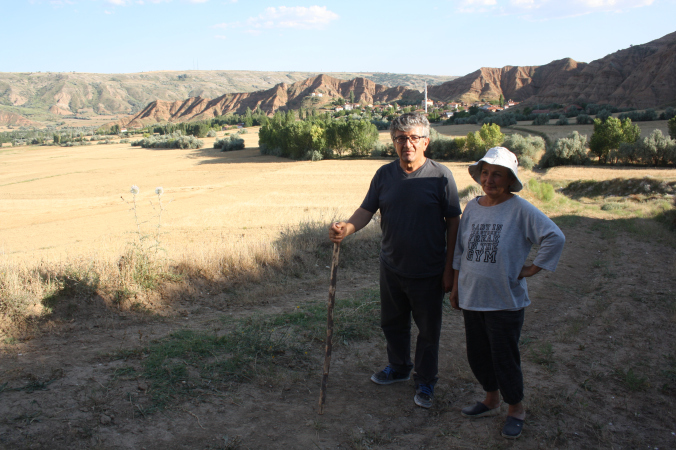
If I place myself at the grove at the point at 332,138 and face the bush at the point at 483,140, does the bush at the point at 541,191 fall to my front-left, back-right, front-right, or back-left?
front-right

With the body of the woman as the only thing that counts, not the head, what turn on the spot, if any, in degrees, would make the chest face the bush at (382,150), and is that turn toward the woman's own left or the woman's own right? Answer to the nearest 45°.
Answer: approximately 135° to the woman's own right

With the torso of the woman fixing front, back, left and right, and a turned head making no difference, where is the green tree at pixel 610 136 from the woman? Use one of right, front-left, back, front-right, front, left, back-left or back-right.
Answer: back-right

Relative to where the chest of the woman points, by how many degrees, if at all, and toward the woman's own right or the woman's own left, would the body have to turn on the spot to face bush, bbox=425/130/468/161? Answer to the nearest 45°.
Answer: approximately 135° to the woman's own right

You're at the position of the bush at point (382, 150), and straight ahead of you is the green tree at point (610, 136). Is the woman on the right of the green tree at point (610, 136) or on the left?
right

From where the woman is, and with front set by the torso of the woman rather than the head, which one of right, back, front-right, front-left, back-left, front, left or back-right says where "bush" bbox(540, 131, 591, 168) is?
back-right

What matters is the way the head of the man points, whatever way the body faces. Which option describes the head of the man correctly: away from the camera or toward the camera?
toward the camera

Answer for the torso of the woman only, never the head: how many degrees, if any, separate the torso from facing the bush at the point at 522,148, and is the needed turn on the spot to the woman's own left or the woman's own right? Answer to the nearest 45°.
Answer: approximately 135° to the woman's own right

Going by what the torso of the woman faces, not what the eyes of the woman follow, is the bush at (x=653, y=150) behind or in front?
behind

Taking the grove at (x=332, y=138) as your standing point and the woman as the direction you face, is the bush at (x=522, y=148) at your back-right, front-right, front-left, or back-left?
front-left

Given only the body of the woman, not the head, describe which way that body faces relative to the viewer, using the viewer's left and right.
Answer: facing the viewer and to the left of the viewer
